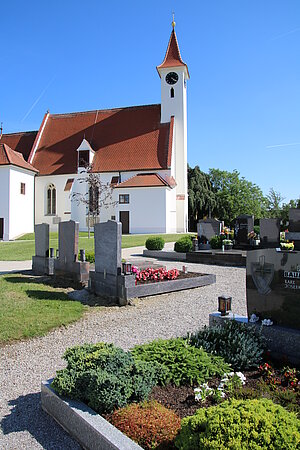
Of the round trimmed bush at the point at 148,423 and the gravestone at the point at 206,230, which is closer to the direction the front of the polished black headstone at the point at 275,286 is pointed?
the round trimmed bush

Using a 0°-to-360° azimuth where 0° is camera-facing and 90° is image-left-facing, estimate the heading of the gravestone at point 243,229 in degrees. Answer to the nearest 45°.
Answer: approximately 45°

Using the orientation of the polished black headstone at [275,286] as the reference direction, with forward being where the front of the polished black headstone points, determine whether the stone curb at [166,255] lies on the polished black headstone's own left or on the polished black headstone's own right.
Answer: on the polished black headstone's own right

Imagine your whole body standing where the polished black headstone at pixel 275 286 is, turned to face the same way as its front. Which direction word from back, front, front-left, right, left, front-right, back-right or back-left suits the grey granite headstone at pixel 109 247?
right

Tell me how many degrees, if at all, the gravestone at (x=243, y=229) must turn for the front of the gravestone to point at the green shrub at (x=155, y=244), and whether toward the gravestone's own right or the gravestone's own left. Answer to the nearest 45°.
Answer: approximately 45° to the gravestone's own right

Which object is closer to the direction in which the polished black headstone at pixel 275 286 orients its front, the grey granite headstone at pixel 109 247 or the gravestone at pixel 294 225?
the grey granite headstone

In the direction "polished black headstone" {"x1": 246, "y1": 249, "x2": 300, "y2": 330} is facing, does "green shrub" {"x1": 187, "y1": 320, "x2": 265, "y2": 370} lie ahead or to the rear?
ahead

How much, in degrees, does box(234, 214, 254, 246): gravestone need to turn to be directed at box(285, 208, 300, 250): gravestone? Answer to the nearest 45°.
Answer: approximately 90° to its left

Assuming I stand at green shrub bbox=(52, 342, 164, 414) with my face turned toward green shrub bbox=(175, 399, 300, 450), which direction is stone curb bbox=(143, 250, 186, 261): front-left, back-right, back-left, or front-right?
back-left

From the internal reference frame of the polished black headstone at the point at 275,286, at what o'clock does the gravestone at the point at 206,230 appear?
The gravestone is roughly at 4 o'clock from the polished black headstone.

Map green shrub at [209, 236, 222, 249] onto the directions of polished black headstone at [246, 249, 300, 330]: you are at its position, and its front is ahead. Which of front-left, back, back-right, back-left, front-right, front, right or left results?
back-right

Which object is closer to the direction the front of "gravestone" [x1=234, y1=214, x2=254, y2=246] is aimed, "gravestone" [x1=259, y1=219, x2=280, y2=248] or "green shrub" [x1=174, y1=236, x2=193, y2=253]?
the green shrub
